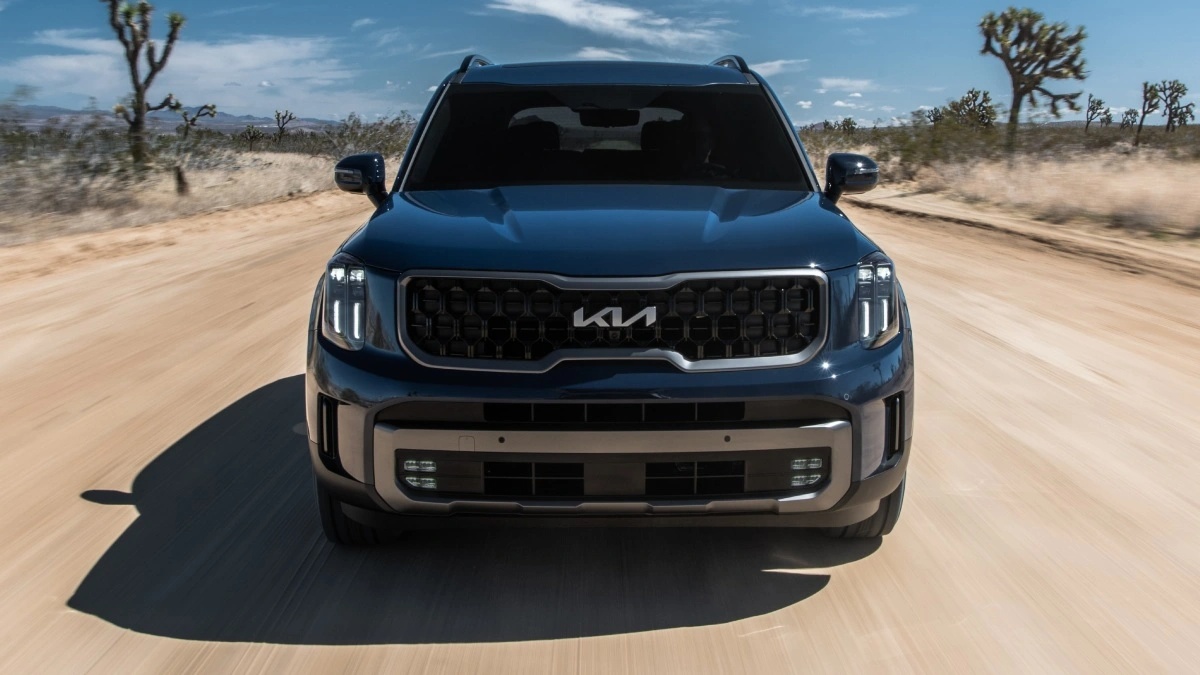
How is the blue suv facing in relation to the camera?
toward the camera
